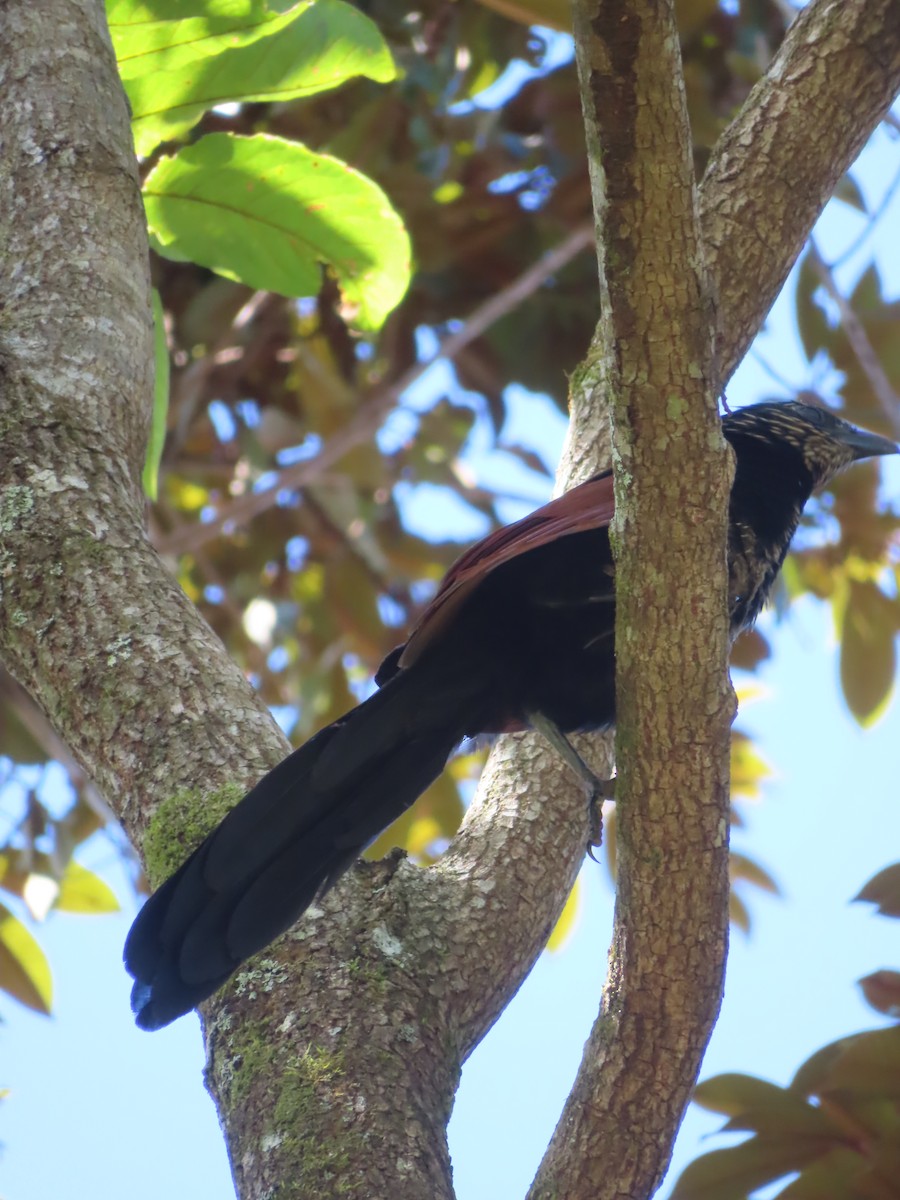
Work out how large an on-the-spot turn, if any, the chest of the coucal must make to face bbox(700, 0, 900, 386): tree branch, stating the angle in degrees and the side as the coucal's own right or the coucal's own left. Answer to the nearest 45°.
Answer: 0° — it already faces it

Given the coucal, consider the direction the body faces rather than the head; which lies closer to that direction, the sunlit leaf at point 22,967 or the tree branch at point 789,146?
the tree branch

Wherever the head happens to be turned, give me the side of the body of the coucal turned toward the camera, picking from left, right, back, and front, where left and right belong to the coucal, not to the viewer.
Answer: right
